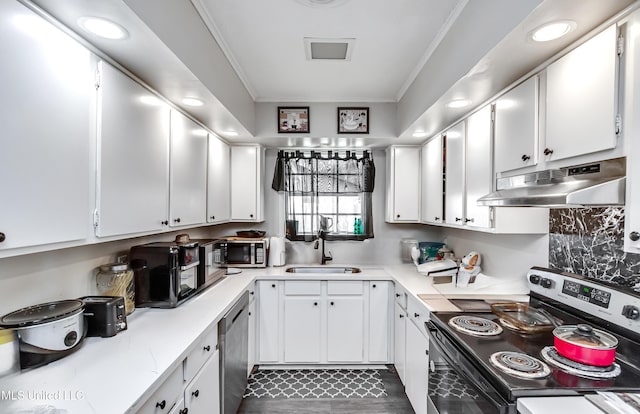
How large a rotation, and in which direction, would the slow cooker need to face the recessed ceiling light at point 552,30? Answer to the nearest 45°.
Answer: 0° — it already faces it

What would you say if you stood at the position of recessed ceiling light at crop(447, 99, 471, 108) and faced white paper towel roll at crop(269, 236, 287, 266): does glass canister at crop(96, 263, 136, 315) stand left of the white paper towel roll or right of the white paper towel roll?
left

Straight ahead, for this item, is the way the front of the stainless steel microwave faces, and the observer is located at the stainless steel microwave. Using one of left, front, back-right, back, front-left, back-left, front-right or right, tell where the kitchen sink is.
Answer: left

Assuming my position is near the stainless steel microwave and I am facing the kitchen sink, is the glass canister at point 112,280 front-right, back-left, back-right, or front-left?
back-right

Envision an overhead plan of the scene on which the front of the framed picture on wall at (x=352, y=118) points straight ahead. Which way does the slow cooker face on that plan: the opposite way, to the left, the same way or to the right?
to the left

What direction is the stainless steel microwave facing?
toward the camera

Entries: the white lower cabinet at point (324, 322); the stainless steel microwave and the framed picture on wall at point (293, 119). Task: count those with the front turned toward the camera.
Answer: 3

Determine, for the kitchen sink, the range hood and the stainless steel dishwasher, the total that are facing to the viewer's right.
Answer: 1

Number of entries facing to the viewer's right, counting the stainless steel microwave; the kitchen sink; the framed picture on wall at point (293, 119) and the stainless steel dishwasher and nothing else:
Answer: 1

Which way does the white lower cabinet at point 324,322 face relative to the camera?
toward the camera

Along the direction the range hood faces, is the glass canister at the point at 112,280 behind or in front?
in front
